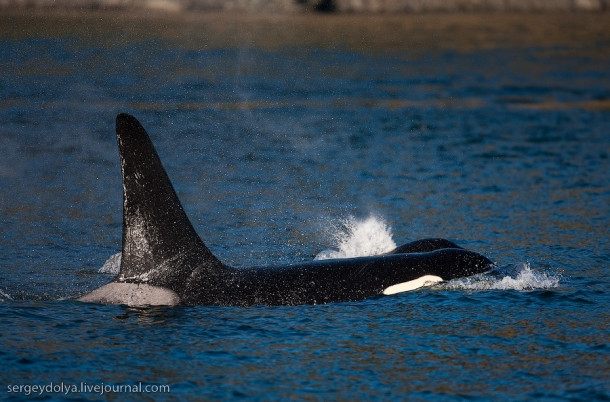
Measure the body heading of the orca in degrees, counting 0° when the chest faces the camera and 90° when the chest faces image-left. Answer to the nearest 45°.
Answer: approximately 270°
